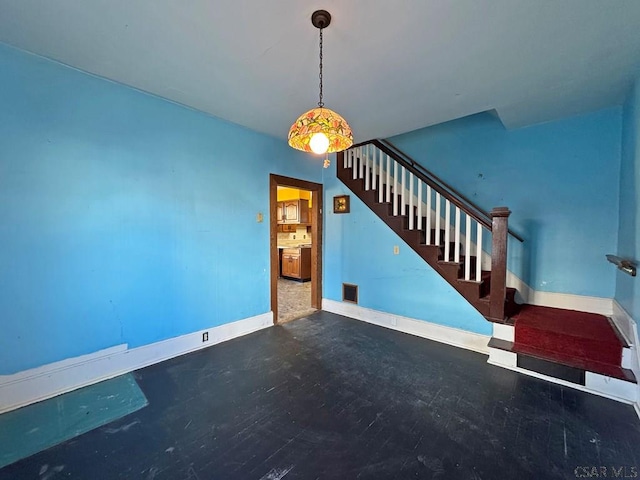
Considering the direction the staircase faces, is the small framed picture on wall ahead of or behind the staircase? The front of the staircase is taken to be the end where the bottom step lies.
behind

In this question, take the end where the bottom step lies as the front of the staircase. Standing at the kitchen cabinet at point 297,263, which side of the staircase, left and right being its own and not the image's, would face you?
back

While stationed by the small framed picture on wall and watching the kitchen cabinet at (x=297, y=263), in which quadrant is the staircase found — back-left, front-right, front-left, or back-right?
back-right

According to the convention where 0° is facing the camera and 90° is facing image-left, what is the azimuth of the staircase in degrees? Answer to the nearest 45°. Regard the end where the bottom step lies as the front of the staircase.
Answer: approximately 315°

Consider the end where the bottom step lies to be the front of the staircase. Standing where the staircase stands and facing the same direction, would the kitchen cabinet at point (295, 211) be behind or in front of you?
behind
